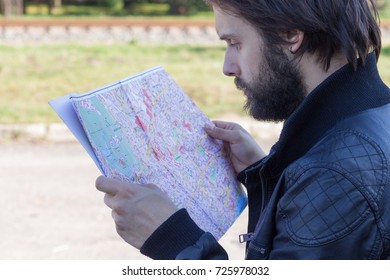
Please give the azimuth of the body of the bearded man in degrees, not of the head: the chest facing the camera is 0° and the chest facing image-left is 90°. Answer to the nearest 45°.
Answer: approximately 90°

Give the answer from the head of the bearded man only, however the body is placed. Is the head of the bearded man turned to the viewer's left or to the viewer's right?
to the viewer's left
